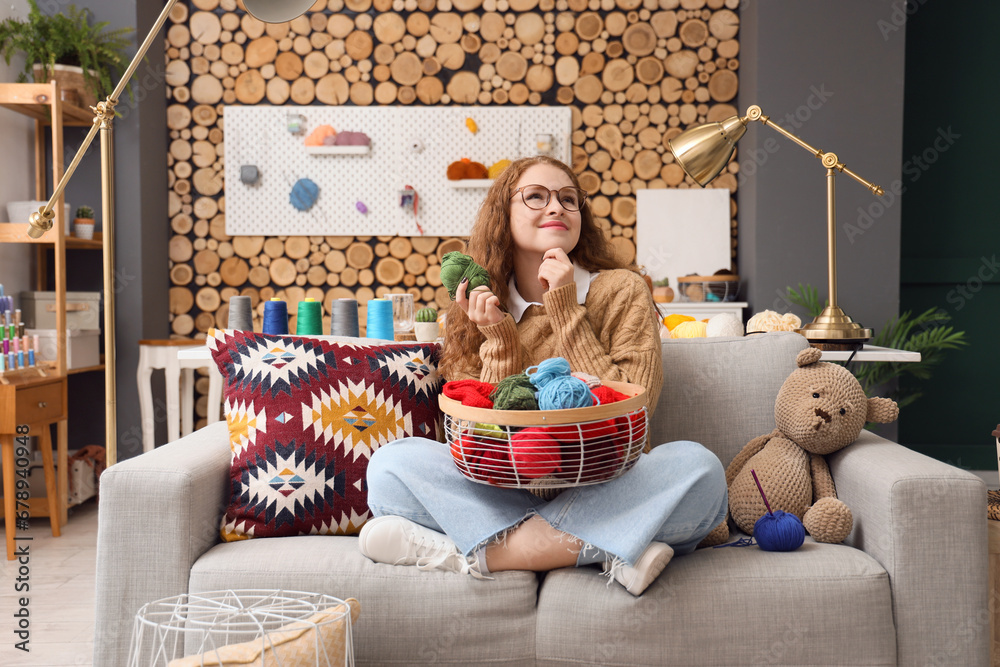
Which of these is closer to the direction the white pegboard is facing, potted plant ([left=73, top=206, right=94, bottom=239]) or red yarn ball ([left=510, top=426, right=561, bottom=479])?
the red yarn ball

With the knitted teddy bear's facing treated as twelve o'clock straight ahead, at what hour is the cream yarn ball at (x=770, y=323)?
The cream yarn ball is roughly at 6 o'clock from the knitted teddy bear.

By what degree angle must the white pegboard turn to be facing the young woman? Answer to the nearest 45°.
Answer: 0° — it already faces them

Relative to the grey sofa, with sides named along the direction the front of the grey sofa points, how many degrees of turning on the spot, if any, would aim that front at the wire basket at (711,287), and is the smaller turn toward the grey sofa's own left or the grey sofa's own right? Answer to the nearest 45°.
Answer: approximately 180°

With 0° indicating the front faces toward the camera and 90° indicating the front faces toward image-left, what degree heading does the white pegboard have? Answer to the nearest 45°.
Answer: approximately 0°

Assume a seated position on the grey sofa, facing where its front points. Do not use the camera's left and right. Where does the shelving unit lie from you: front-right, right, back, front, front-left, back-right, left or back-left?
back-right
